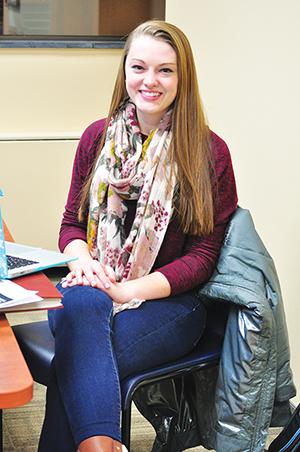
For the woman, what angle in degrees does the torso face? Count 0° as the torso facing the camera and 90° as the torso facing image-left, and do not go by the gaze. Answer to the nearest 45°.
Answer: approximately 45°
